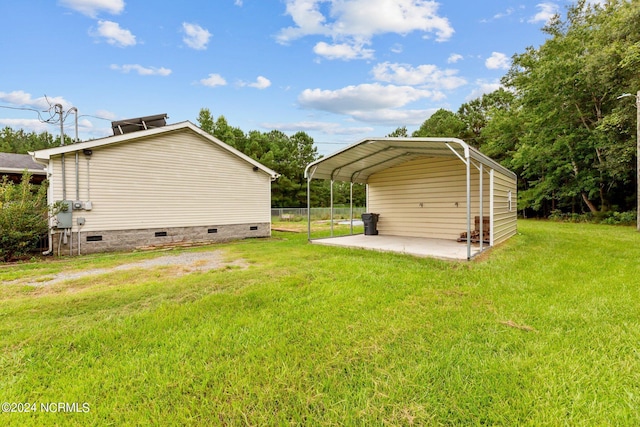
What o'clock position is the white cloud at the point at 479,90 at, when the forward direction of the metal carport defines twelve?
The white cloud is roughly at 5 o'clock from the metal carport.

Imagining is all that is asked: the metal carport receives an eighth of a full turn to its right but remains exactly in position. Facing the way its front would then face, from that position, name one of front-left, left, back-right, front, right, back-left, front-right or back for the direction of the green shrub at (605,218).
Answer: back-right

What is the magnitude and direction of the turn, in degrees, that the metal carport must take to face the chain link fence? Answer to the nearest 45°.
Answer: approximately 90° to its right

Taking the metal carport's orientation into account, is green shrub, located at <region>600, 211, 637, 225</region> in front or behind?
behind

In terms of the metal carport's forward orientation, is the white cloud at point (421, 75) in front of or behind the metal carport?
behind

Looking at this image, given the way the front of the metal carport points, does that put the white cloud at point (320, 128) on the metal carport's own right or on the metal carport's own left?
on the metal carport's own right

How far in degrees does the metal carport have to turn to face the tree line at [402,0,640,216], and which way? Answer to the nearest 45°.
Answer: approximately 180°

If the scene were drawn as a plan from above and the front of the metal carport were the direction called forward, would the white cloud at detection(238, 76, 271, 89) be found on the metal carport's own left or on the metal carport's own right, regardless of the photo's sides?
on the metal carport's own right

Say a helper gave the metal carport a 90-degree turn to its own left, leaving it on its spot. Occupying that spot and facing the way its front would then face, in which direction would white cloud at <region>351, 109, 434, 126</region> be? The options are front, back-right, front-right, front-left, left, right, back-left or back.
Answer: back-left

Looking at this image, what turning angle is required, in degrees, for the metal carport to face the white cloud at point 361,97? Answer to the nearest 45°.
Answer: approximately 135° to its right

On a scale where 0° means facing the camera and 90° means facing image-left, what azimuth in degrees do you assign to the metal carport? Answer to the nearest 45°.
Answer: approximately 45°
